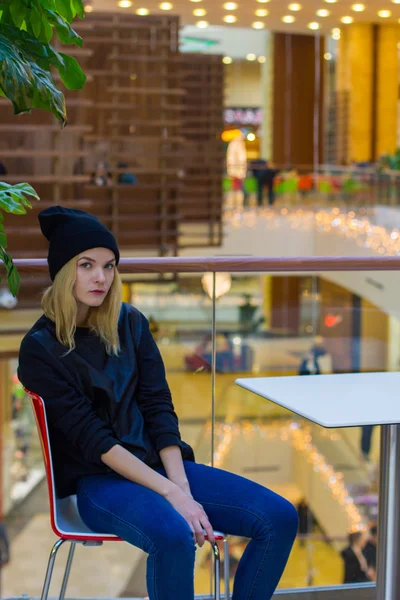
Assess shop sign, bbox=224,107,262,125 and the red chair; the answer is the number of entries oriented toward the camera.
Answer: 1

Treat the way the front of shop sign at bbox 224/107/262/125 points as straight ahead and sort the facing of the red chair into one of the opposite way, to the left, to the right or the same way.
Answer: to the left

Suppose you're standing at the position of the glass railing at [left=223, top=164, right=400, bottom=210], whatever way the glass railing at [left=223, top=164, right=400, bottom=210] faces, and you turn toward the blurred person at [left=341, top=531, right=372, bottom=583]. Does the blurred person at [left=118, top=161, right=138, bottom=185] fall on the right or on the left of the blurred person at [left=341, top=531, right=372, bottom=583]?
right

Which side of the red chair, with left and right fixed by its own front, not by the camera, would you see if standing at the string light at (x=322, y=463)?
left

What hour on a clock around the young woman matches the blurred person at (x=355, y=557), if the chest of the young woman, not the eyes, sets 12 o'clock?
The blurred person is roughly at 8 o'clock from the young woman.

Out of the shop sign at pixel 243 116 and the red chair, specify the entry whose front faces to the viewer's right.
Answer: the red chair

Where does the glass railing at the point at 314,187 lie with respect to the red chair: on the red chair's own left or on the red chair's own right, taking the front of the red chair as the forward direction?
on the red chair's own left

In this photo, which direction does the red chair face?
to the viewer's right

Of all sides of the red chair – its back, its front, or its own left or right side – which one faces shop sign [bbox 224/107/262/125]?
left
